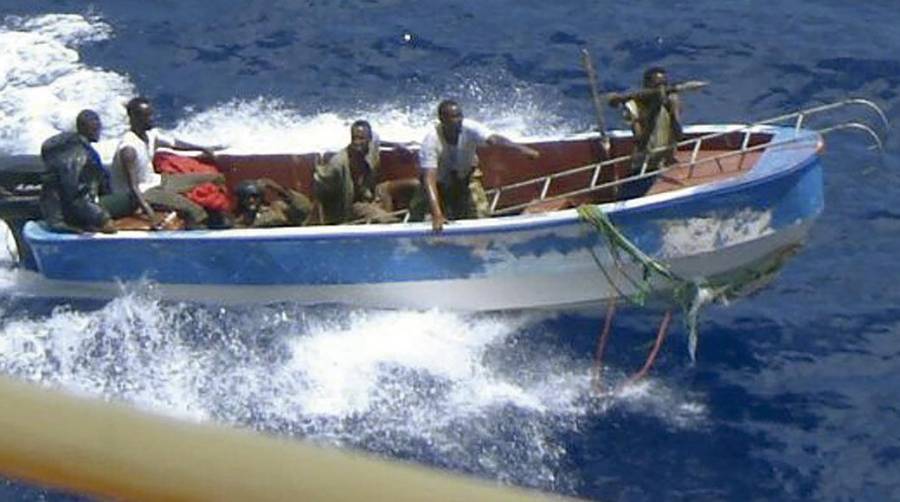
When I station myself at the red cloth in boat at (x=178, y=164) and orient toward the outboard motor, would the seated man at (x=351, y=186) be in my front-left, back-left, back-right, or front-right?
back-left

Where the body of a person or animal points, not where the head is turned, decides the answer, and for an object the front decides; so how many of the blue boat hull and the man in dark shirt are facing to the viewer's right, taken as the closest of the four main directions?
2

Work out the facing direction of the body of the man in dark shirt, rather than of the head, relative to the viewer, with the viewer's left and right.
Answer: facing to the right of the viewer

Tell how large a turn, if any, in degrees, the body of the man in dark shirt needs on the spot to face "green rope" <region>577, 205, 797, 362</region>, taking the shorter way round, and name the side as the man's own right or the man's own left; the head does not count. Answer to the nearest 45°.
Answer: approximately 45° to the man's own right

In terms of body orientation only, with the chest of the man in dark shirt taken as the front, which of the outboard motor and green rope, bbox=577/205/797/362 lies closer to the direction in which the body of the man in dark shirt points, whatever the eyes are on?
the green rope

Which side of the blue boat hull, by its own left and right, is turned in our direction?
right
